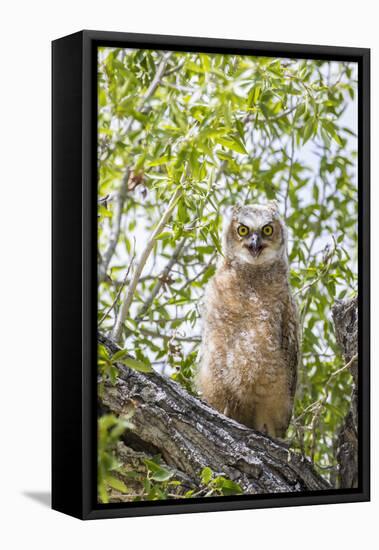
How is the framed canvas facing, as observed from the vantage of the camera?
facing the viewer and to the right of the viewer
